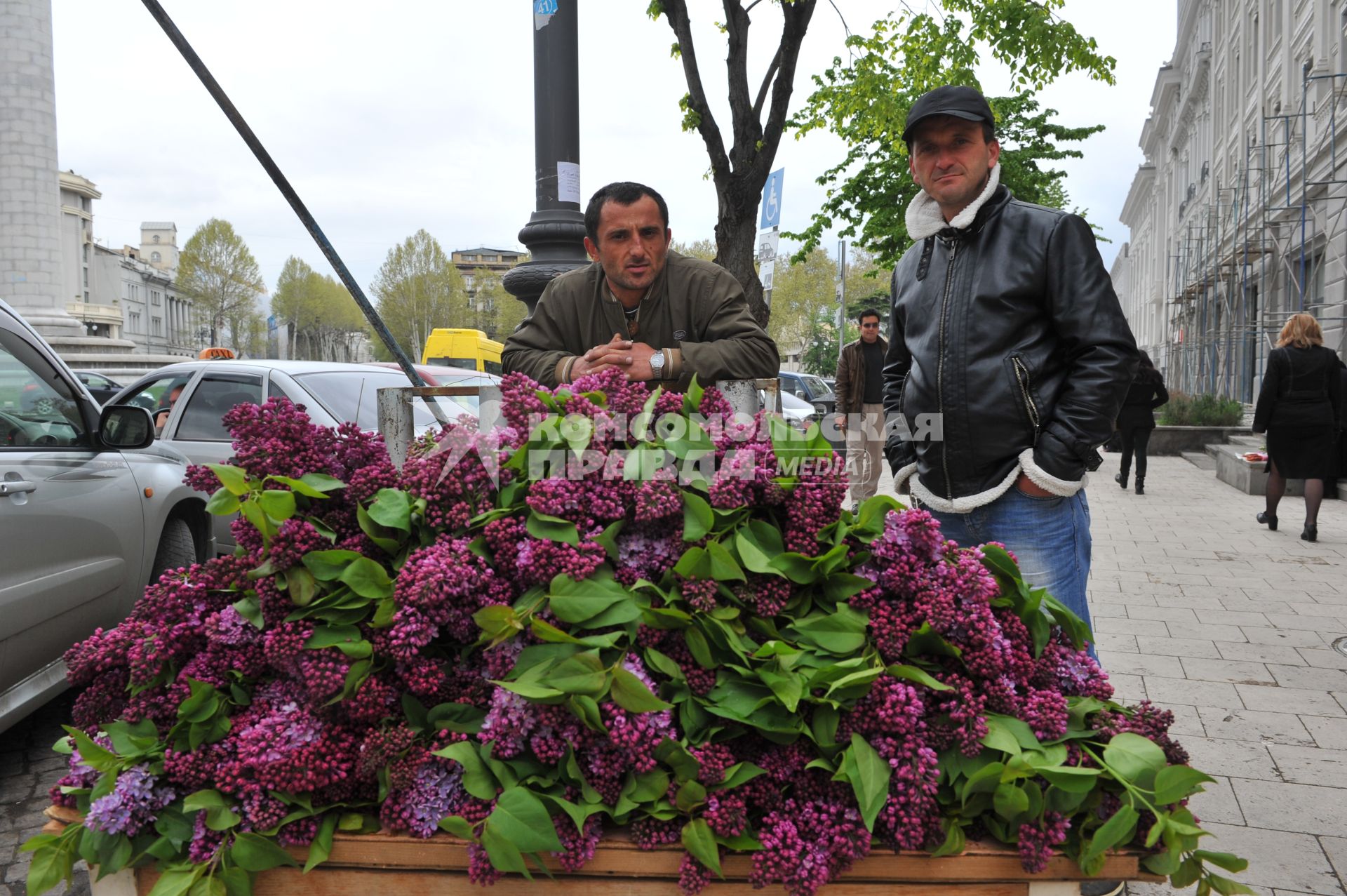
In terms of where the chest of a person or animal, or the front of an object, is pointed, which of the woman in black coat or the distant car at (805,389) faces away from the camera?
the woman in black coat

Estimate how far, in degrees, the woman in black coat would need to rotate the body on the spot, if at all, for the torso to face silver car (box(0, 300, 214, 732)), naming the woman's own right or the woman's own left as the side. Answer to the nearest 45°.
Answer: approximately 135° to the woman's own left

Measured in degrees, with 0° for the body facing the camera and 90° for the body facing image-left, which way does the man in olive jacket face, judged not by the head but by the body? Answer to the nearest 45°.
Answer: approximately 0°

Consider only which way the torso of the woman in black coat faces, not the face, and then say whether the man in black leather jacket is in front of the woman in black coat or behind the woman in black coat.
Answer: behind

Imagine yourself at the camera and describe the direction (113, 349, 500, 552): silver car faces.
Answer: facing away from the viewer and to the left of the viewer

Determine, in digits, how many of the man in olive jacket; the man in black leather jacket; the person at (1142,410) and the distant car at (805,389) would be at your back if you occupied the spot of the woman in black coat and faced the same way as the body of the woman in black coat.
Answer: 2

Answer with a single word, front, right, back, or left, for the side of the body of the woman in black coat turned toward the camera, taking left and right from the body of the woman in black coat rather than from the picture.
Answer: back

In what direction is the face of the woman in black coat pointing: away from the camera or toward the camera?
away from the camera

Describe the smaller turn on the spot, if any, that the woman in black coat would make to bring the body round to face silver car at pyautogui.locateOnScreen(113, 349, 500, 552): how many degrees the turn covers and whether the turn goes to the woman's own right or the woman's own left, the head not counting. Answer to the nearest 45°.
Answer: approximately 135° to the woman's own left
